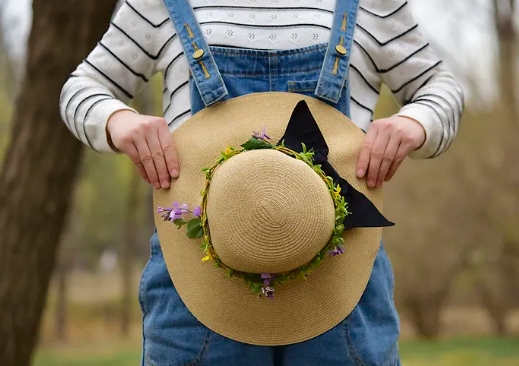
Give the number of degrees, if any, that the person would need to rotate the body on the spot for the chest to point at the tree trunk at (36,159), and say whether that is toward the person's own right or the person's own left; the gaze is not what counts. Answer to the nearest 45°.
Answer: approximately 135° to the person's own right

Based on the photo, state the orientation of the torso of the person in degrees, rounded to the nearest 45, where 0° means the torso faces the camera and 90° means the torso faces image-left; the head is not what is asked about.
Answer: approximately 0°
